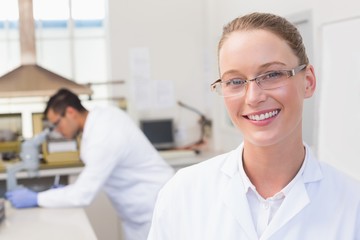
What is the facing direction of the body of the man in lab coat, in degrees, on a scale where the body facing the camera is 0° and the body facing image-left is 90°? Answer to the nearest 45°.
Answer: approximately 90°

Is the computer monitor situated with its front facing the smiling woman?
yes

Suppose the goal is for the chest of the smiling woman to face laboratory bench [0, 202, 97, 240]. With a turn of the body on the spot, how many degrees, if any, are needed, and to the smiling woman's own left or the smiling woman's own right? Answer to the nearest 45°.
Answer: approximately 135° to the smiling woman's own right

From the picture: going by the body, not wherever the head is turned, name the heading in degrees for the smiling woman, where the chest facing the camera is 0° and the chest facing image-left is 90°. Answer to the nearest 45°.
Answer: approximately 0°

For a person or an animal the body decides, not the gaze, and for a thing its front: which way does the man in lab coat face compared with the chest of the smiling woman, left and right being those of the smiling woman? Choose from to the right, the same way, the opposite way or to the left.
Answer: to the right

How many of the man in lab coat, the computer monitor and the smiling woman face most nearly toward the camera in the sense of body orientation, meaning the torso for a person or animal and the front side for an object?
2

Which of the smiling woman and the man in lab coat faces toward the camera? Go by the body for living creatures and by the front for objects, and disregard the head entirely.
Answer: the smiling woman

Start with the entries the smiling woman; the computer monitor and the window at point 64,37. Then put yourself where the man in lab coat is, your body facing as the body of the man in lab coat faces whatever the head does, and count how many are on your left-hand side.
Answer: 1

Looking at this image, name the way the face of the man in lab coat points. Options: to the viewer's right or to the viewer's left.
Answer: to the viewer's left

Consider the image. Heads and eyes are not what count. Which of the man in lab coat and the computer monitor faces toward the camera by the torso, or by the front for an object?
the computer monitor

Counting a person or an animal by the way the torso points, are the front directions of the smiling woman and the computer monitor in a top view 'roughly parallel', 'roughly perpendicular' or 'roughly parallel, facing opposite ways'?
roughly parallel

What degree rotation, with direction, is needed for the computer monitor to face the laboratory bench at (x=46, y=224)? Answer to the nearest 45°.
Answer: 0° — it already faces it

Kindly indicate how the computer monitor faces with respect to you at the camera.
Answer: facing the viewer

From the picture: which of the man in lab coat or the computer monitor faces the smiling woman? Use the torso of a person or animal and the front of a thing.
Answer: the computer monitor

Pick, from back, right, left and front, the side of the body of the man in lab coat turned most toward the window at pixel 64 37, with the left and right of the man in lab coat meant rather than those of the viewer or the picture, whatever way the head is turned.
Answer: right
